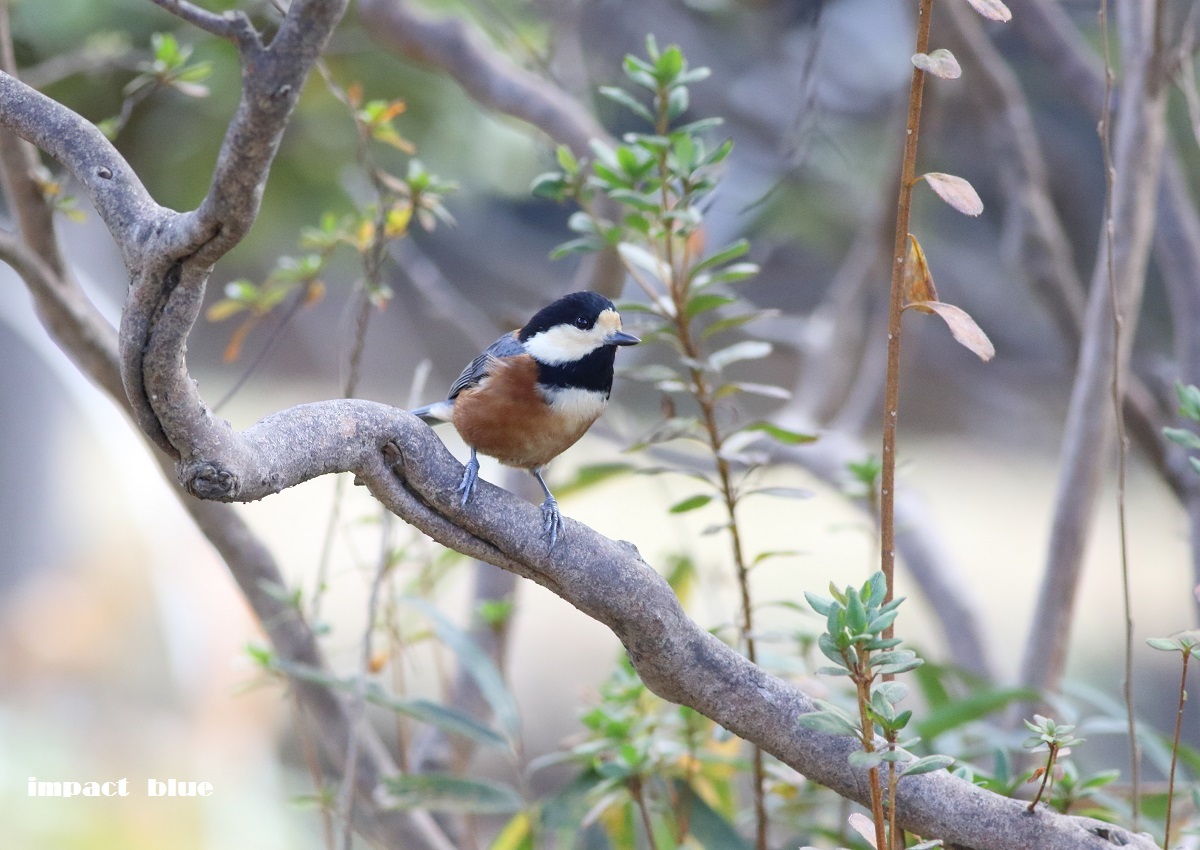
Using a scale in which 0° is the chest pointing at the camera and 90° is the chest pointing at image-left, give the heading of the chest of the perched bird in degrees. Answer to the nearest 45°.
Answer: approximately 315°
